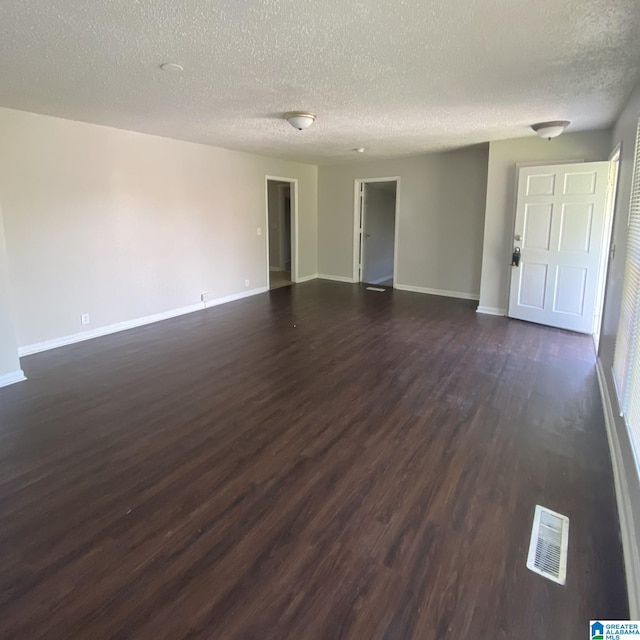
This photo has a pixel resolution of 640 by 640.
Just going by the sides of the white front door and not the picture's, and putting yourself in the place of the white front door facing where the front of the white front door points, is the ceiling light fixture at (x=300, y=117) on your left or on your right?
on your right

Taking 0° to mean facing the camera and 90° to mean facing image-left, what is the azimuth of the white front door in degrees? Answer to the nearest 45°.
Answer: approximately 0°

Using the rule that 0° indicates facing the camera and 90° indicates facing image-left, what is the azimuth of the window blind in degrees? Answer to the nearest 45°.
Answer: approximately 90°

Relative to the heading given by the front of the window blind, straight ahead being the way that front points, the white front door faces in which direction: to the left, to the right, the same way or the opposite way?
to the left

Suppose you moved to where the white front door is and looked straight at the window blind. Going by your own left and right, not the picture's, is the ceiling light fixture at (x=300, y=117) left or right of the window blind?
right

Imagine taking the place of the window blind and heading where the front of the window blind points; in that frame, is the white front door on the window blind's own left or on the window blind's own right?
on the window blind's own right

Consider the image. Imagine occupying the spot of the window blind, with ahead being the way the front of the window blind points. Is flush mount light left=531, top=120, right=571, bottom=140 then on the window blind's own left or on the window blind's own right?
on the window blind's own right

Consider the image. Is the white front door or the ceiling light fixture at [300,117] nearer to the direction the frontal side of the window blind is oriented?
the ceiling light fixture

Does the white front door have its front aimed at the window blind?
yes

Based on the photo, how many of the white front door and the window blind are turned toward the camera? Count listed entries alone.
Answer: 1
